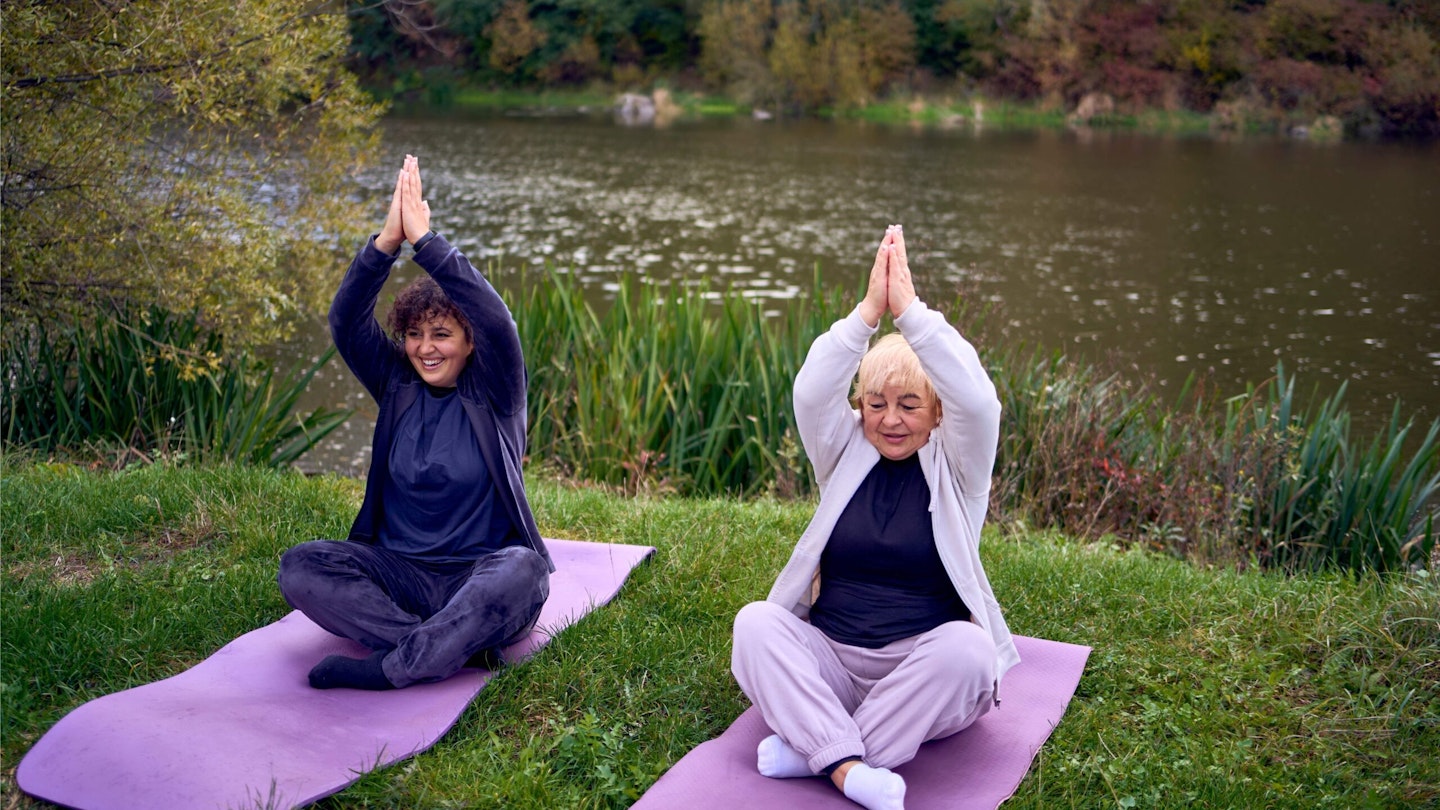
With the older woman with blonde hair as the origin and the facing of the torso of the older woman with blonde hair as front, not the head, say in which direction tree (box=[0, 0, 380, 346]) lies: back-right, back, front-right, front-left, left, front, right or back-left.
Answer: back-right

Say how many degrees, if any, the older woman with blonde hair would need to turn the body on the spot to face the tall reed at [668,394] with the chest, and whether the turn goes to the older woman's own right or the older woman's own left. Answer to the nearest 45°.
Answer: approximately 180°

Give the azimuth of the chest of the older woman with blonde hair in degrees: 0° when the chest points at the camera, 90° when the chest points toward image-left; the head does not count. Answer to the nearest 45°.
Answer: approximately 0°

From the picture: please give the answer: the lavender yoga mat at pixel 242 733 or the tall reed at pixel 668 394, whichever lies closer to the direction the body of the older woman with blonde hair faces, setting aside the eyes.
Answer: the lavender yoga mat

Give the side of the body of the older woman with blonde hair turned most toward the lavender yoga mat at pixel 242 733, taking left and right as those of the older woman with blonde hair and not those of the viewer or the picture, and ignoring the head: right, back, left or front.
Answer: right
